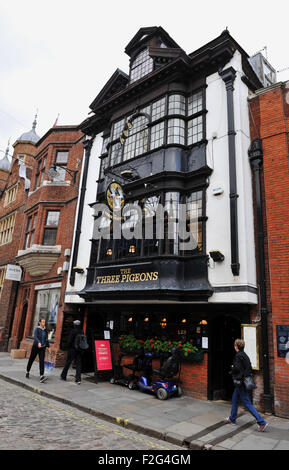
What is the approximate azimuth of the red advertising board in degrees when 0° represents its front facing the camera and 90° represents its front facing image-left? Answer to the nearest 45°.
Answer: approximately 0°

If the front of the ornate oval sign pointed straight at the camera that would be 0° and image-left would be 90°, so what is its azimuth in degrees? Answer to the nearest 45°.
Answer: approximately 315°

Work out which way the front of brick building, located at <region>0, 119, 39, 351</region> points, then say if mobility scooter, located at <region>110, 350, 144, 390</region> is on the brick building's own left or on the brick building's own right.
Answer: on the brick building's own left

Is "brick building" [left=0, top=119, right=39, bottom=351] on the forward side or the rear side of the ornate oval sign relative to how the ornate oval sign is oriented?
on the rear side

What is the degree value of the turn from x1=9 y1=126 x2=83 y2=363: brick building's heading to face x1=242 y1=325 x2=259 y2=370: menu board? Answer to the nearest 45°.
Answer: approximately 90° to its left

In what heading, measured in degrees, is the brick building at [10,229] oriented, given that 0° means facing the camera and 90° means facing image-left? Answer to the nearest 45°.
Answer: approximately 45°

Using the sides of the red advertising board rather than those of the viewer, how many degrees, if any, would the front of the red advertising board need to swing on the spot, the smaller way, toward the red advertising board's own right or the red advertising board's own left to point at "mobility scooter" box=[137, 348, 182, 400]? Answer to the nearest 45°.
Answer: approximately 45° to the red advertising board's own left
